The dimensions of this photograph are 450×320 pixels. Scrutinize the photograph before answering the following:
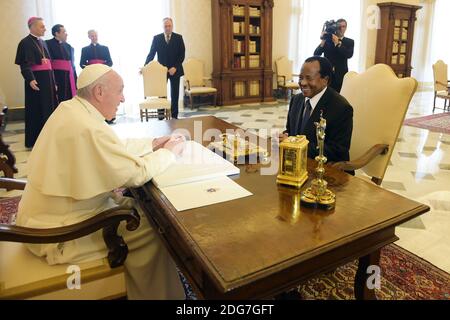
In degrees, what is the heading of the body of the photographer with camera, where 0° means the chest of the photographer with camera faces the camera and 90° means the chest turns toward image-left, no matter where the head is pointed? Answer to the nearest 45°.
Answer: approximately 45°

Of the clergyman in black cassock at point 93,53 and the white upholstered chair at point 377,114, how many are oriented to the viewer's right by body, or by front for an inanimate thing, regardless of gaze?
0

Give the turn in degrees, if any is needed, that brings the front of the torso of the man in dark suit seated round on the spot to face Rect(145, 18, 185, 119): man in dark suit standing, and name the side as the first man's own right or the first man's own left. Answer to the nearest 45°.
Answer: approximately 90° to the first man's own right

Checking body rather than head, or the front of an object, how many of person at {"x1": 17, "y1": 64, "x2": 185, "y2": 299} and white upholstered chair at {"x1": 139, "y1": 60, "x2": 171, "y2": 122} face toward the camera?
1

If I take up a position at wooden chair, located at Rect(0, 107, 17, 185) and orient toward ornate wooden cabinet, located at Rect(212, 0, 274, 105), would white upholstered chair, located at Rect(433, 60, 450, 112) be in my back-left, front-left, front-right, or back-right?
front-right

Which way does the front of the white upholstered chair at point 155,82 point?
toward the camera

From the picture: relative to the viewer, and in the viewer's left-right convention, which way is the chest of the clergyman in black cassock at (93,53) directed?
facing the viewer

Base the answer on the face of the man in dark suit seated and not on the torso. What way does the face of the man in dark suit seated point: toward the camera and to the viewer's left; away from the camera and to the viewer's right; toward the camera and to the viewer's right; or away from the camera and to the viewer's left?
toward the camera and to the viewer's left

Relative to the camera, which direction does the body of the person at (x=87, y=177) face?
to the viewer's right

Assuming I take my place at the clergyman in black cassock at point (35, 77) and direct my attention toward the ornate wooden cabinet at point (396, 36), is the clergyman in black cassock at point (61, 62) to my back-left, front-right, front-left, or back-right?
front-left

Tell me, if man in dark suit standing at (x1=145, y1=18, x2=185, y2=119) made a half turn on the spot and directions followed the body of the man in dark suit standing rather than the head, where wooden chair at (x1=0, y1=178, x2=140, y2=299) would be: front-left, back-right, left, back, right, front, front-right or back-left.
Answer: back

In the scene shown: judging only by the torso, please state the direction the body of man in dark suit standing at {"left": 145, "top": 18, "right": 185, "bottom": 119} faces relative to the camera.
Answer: toward the camera

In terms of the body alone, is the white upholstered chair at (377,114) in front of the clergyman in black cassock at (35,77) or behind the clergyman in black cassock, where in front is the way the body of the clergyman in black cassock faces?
in front

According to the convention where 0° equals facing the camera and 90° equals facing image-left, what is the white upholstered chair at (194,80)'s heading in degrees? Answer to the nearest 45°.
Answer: approximately 315°

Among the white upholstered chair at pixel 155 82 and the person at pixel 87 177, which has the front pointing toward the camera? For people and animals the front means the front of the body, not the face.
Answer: the white upholstered chair

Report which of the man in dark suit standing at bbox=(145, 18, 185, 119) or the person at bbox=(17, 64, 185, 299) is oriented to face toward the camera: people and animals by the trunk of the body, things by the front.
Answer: the man in dark suit standing

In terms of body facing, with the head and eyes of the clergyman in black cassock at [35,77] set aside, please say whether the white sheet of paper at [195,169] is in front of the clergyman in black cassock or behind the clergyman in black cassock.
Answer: in front
